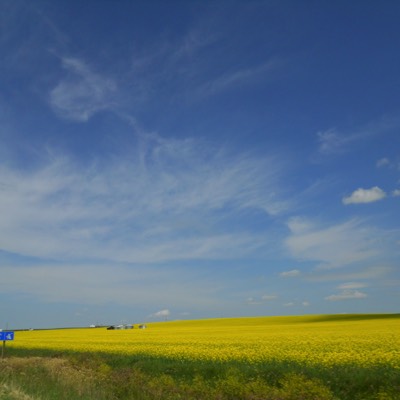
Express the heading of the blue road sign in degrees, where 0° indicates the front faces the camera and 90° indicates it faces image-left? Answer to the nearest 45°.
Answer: approximately 0°
